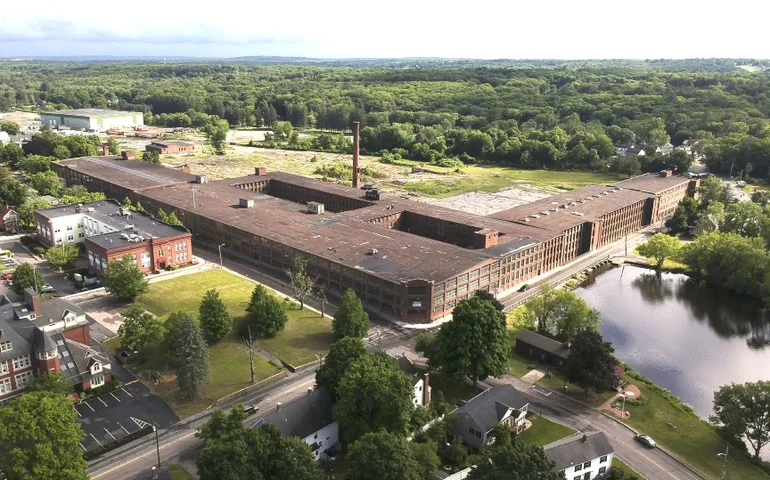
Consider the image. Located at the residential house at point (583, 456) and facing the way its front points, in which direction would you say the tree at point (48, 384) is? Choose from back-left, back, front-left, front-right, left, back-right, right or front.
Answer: back-right

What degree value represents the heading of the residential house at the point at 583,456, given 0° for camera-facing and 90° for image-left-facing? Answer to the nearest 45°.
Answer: approximately 315°

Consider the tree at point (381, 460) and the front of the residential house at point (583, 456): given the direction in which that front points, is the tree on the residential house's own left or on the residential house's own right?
on the residential house's own right

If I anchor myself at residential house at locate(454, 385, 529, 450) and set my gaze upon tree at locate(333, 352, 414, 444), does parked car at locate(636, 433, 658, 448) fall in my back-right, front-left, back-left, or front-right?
back-left

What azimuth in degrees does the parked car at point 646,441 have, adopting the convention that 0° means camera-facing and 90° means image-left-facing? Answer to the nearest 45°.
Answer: approximately 135°

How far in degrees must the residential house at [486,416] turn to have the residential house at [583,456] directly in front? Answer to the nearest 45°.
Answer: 0° — it already faces it
